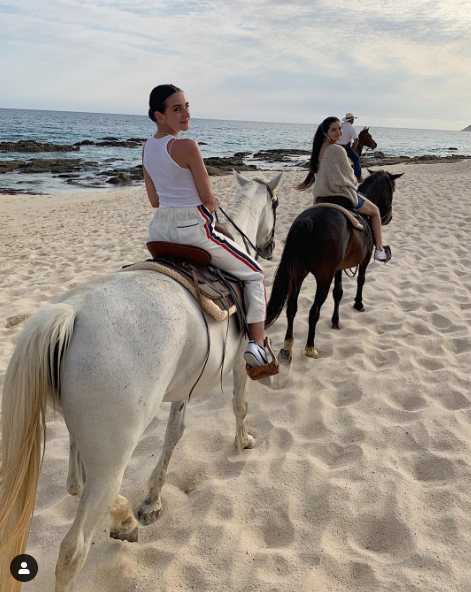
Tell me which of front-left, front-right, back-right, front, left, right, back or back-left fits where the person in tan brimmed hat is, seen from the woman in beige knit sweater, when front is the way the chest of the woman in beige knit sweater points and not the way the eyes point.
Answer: front-left

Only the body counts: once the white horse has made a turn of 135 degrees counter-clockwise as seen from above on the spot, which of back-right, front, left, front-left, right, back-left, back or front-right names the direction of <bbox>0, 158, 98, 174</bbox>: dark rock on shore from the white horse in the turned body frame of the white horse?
right

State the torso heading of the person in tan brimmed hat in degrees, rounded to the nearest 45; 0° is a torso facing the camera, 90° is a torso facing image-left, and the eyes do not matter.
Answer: approximately 225°

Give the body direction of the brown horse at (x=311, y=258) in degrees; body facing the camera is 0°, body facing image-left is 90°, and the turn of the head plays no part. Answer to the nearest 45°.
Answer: approximately 225°

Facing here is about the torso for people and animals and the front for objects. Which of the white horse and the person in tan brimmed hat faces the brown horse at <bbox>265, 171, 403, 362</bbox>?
the white horse

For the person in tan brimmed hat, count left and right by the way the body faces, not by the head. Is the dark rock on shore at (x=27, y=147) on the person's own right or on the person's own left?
on the person's own left

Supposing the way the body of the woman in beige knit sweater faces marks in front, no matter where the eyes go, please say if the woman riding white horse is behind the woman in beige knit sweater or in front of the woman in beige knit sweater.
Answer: behind

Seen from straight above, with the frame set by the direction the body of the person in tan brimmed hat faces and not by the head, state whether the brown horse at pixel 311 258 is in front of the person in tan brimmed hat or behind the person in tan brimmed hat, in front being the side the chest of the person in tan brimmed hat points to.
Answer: behind

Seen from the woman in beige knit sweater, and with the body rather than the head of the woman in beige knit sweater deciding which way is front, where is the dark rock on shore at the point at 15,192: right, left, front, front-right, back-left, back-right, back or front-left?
left

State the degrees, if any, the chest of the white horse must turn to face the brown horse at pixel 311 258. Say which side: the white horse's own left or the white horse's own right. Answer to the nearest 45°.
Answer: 0° — it already faces it

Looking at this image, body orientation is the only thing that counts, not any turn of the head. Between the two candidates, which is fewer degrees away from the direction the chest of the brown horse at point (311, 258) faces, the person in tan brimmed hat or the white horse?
the person in tan brimmed hat

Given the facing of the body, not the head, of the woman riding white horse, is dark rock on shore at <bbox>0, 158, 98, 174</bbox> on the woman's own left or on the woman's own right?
on the woman's own left

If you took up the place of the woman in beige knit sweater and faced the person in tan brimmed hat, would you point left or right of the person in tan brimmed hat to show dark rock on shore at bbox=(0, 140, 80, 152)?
left

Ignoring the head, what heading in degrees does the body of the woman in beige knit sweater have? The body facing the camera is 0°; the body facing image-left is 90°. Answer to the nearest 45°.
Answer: approximately 225°

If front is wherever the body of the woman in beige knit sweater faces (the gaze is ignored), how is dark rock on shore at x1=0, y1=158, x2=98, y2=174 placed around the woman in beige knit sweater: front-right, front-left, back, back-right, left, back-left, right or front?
left

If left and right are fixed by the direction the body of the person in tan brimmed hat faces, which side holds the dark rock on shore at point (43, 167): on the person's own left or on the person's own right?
on the person's own left
